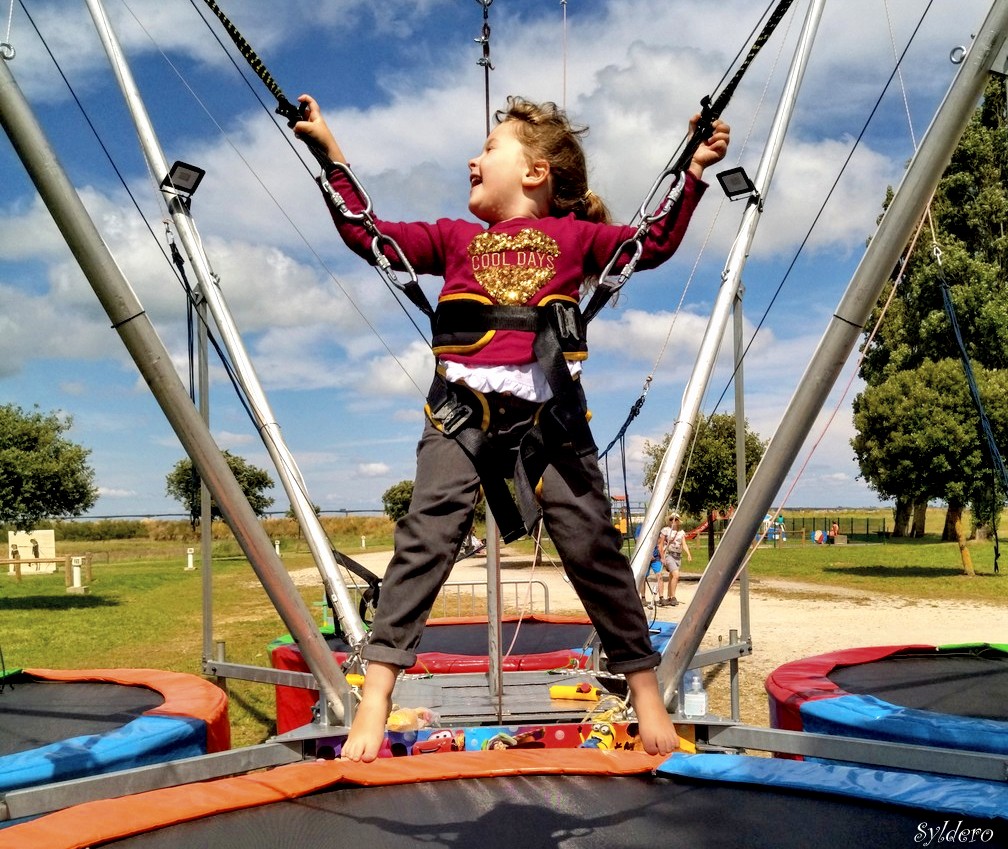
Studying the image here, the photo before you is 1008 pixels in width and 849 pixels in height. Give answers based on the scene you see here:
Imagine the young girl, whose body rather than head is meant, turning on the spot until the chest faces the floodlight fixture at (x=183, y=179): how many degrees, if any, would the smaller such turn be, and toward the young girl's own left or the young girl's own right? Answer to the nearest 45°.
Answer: approximately 135° to the young girl's own right

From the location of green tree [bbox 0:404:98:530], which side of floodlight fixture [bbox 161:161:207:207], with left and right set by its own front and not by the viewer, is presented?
back

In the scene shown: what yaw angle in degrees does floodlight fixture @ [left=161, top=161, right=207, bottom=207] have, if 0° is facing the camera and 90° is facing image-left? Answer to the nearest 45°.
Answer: approximately 0°

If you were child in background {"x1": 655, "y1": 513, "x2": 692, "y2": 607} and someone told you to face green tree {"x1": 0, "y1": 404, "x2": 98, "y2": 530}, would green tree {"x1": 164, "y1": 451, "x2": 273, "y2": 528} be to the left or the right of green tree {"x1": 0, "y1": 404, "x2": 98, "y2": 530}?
right

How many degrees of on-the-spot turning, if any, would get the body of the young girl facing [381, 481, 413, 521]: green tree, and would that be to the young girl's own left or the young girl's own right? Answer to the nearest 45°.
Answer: approximately 180°

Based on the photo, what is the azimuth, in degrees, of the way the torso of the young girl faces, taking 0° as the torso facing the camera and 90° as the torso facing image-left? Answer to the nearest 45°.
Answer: approximately 0°

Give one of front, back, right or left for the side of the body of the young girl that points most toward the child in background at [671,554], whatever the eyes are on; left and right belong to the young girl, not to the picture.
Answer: back

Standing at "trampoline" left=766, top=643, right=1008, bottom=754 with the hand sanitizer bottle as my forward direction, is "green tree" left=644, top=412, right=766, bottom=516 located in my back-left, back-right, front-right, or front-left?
back-right
